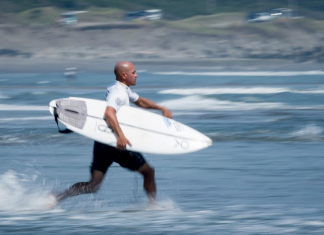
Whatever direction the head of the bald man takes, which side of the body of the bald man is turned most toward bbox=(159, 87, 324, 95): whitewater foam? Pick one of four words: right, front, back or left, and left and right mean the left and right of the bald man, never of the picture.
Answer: left

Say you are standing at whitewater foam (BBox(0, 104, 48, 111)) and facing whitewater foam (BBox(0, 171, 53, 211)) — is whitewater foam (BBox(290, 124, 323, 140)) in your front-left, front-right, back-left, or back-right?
front-left

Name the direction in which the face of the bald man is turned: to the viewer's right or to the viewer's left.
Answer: to the viewer's right

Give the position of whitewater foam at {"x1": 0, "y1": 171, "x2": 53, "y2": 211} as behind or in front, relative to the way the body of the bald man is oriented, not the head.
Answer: behind

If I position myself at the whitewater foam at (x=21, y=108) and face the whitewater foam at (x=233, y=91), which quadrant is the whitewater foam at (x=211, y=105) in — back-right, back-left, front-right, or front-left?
front-right

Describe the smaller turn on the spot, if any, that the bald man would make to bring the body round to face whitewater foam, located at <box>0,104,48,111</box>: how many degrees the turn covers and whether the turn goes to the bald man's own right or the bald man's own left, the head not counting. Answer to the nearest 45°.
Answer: approximately 90° to the bald man's own left

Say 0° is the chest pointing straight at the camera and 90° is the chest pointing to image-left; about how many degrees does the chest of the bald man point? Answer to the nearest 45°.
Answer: approximately 270°

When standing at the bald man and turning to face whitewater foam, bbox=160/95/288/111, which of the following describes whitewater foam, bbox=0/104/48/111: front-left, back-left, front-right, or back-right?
front-left

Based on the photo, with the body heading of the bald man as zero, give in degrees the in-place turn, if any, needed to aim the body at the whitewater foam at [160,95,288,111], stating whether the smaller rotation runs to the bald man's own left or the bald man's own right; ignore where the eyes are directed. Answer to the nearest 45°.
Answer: approximately 90° to the bald man's own left

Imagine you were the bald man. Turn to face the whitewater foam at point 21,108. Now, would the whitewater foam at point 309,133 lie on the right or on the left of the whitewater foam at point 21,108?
right

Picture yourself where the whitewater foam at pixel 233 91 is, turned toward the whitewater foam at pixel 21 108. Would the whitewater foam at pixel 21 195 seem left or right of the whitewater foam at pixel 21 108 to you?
left

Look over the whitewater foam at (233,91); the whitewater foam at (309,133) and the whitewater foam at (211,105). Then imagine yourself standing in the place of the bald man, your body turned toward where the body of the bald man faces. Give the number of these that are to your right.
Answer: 0
